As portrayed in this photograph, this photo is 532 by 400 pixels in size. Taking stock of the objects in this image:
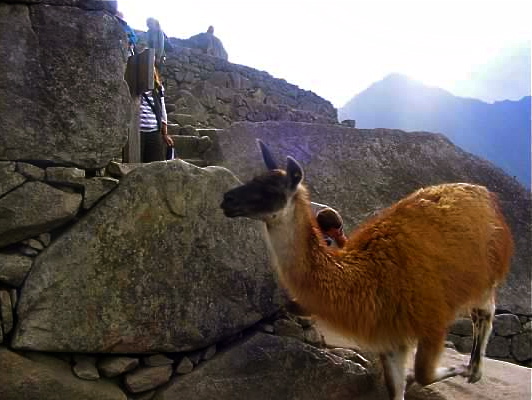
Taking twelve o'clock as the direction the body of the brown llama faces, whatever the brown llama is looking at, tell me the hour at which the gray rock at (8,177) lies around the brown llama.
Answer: The gray rock is roughly at 11 o'clock from the brown llama.

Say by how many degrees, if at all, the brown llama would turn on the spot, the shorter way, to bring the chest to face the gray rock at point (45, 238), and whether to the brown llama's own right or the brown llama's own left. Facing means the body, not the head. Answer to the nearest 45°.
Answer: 0° — it already faces it

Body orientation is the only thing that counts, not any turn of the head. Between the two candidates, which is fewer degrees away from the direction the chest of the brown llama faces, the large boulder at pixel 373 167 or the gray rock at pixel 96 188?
the gray rock

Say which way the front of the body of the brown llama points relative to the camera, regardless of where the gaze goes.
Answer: to the viewer's left

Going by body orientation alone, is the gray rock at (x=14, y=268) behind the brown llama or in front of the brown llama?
in front

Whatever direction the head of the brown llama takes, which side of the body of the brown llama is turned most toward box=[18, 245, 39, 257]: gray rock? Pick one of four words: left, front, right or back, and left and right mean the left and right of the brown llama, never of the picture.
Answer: front

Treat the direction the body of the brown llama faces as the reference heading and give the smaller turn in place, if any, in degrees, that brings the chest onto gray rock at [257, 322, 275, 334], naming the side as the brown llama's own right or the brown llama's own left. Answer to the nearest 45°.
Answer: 0° — it already faces it

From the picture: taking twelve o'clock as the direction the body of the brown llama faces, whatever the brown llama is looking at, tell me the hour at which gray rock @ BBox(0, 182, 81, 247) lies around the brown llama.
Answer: The gray rock is roughly at 1 o'clock from the brown llama.

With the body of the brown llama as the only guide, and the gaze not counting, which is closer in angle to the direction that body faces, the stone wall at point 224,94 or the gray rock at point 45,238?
the gray rock

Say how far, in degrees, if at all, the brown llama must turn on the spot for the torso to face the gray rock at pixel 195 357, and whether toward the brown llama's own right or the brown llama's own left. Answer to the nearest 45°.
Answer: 0° — it already faces it

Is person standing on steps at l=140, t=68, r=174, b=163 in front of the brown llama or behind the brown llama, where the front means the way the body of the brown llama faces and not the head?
in front

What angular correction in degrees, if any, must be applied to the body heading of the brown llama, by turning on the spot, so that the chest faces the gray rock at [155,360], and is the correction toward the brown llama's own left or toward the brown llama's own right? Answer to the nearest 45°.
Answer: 0° — it already faces it

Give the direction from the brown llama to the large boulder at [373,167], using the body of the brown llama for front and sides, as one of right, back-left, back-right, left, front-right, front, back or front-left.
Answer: right
